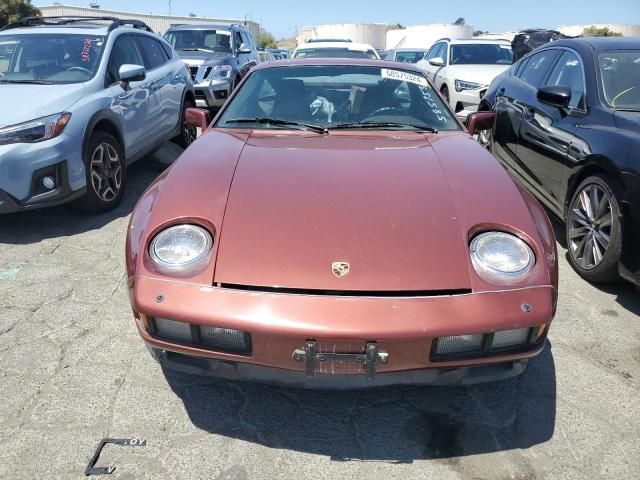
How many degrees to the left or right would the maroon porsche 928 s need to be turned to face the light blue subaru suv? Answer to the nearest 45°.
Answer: approximately 135° to its right

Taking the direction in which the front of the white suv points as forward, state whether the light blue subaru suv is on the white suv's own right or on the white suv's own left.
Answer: on the white suv's own right

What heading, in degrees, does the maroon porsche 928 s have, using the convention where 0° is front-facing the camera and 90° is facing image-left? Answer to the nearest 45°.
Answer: approximately 0°

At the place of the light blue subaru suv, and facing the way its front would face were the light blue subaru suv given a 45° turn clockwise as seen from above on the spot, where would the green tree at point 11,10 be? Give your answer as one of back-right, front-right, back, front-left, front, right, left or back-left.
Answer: right

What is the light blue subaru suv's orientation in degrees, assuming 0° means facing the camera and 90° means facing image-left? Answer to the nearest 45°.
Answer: approximately 45°

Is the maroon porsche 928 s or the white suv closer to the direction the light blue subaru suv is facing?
the maroon porsche 928 s

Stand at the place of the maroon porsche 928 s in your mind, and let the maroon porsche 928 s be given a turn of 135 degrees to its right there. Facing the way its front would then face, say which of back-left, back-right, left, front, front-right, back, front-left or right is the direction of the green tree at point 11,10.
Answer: front

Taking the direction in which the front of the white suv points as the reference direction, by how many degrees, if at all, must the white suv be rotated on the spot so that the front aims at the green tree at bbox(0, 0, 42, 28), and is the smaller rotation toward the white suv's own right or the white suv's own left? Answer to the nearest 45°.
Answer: approximately 180°

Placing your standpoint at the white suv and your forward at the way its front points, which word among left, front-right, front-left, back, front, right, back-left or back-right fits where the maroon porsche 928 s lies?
front-right

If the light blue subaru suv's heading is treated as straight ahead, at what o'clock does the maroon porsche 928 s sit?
The maroon porsche 928 s is roughly at 10 o'clock from the light blue subaru suv.
